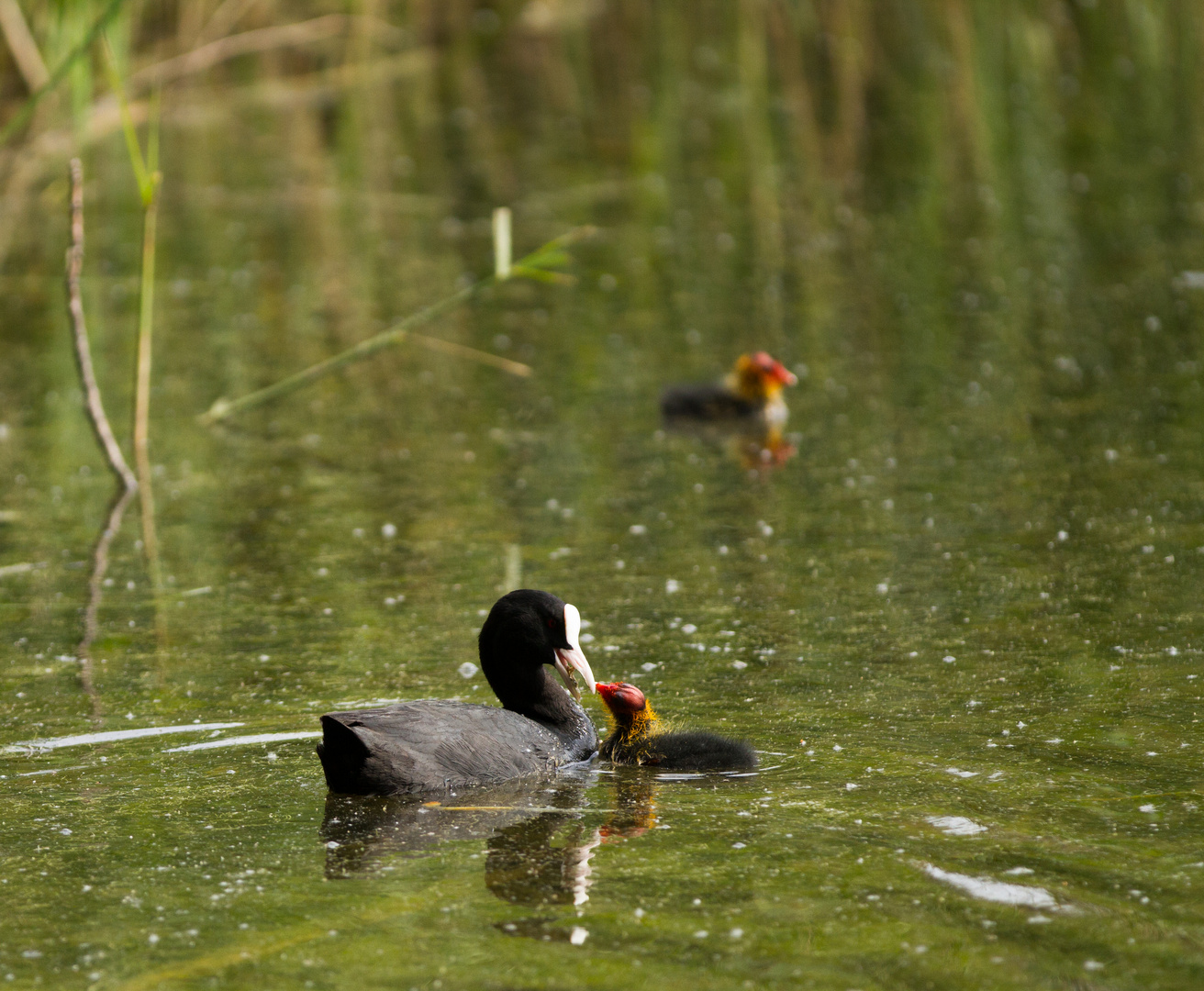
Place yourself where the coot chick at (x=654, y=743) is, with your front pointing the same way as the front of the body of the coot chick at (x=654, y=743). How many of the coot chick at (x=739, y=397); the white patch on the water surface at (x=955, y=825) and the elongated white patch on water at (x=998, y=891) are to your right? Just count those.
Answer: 1

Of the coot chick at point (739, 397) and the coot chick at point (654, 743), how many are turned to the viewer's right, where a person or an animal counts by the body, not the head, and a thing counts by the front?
1

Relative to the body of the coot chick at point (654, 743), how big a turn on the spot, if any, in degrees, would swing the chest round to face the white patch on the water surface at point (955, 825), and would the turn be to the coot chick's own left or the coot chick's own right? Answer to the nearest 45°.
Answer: approximately 135° to the coot chick's own left

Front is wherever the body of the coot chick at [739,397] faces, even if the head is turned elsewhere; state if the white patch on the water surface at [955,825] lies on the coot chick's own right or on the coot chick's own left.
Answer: on the coot chick's own right

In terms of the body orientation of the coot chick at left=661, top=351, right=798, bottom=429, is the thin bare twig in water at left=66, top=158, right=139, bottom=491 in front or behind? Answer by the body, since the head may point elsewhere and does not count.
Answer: behind

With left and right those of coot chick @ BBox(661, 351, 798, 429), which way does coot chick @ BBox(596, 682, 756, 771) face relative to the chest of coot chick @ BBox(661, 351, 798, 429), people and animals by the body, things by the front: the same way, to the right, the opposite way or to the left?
the opposite way

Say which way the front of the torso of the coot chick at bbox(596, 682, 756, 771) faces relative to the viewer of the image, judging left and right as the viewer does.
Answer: facing to the left of the viewer

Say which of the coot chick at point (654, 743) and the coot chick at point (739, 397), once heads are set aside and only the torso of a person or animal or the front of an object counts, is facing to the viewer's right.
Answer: the coot chick at point (739, 397)

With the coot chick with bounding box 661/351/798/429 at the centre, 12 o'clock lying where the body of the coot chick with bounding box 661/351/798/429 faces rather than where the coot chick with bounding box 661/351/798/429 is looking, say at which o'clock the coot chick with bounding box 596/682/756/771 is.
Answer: the coot chick with bounding box 596/682/756/771 is roughly at 3 o'clock from the coot chick with bounding box 661/351/798/429.

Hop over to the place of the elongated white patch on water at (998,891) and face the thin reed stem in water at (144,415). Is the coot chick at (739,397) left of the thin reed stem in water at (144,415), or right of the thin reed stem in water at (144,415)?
right

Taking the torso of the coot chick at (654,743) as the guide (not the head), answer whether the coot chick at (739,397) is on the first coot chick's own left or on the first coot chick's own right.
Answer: on the first coot chick's own right

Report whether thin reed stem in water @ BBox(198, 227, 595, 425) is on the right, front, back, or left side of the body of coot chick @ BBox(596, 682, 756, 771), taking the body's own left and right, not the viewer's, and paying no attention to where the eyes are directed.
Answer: right

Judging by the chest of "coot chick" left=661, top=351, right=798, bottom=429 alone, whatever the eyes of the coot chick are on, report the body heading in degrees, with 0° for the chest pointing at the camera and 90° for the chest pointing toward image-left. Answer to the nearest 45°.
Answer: approximately 270°

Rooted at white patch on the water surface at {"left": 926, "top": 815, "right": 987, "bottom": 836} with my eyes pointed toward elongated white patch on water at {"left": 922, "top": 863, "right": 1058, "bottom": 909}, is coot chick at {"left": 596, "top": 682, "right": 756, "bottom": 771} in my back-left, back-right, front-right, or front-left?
back-right
